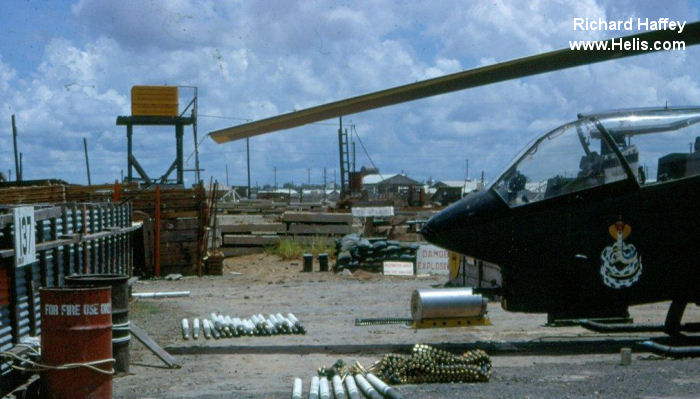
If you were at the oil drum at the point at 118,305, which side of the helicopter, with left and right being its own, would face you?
front

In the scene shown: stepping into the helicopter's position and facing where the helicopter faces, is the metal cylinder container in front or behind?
in front

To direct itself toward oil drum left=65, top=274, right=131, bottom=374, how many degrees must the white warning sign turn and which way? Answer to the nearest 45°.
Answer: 0° — it already faces it

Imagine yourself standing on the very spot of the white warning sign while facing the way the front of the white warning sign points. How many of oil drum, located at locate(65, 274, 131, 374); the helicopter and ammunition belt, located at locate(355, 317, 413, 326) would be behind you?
0

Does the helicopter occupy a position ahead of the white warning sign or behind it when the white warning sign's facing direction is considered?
ahead

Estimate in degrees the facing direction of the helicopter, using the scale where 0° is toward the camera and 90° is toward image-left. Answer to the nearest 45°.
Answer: approximately 90°

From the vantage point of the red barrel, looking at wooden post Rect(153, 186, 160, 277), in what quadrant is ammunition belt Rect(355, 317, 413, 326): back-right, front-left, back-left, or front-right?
front-right

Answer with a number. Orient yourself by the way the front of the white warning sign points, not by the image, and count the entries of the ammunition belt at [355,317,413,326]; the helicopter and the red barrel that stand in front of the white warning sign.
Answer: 3

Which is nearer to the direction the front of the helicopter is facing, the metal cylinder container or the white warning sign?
the metal cylinder container

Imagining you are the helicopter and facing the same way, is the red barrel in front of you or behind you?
in front

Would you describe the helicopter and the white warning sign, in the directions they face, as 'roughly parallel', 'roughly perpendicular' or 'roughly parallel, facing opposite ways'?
roughly perpendicular

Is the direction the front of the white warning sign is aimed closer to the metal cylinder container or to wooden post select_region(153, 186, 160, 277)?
the metal cylinder container

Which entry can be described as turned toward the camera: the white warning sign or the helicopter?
the white warning sign

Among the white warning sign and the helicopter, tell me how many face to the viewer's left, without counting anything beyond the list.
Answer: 1

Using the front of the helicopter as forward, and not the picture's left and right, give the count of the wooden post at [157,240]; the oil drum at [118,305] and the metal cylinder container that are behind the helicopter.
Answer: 0

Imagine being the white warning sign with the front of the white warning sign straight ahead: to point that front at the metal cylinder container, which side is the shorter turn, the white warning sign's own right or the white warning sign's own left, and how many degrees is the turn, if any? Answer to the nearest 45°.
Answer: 0° — it already faces it

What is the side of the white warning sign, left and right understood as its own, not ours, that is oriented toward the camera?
front
